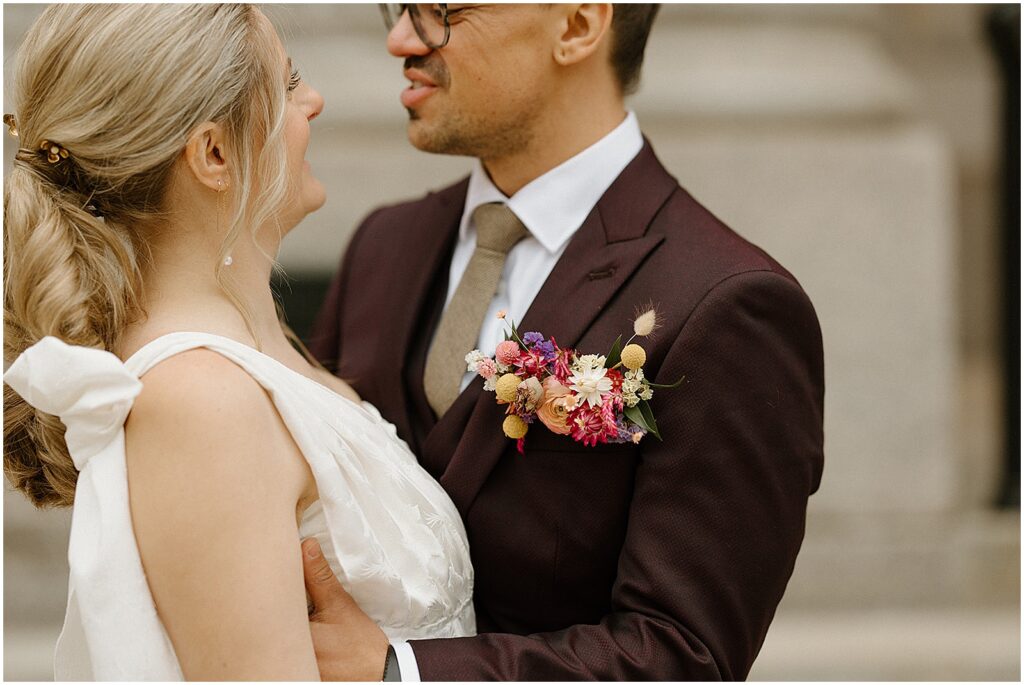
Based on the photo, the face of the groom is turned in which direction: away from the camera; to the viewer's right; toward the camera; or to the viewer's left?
to the viewer's left

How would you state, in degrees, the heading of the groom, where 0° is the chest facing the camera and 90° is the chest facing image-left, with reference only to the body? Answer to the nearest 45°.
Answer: approximately 45°

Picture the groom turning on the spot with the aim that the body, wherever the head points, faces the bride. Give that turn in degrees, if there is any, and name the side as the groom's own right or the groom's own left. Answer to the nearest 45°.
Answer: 0° — they already face them

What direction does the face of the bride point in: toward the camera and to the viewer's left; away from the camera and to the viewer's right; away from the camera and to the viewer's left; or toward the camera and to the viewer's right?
away from the camera and to the viewer's right
